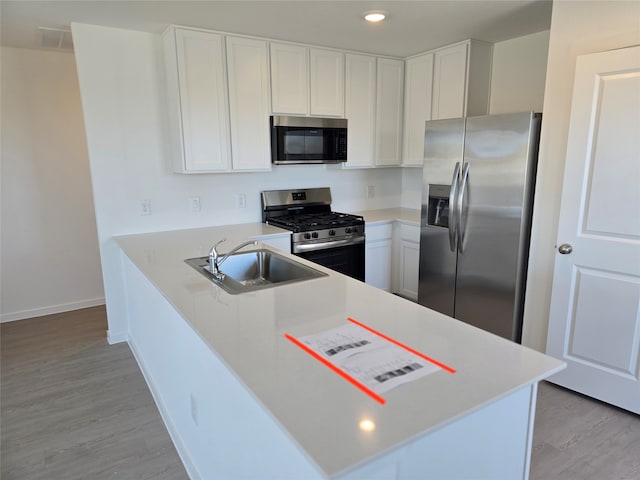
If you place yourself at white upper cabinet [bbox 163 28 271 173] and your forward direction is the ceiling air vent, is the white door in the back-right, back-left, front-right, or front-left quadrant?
back-left

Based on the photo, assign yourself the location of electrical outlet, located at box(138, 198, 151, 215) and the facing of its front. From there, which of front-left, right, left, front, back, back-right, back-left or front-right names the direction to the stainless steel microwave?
left

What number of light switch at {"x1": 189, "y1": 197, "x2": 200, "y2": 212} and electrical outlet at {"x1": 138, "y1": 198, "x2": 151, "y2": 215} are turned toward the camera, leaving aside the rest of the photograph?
2

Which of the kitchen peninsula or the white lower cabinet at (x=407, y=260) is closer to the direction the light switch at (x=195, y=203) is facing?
the kitchen peninsula

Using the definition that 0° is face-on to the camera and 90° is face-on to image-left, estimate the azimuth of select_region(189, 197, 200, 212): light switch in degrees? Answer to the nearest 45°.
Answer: approximately 0°

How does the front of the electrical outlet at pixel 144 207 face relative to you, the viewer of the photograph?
facing the viewer

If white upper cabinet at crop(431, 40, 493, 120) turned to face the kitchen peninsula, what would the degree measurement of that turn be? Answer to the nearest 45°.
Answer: approximately 45° to its left

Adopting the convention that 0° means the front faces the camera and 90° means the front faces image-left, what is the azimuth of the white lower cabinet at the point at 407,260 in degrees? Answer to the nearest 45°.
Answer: approximately 45°

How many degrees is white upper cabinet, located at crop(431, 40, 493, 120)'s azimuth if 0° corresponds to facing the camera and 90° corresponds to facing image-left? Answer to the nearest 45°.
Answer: approximately 45°

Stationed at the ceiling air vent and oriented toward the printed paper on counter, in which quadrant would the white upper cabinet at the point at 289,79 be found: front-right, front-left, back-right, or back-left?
front-left

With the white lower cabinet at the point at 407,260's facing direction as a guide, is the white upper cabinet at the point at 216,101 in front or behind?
in front

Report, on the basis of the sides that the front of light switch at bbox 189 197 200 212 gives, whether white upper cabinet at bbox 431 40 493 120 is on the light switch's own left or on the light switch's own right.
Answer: on the light switch's own left

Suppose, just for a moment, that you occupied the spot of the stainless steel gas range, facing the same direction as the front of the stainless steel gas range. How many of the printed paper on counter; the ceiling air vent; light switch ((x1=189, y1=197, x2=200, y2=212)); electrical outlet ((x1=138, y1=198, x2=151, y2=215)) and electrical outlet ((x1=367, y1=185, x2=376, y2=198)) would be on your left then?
1
